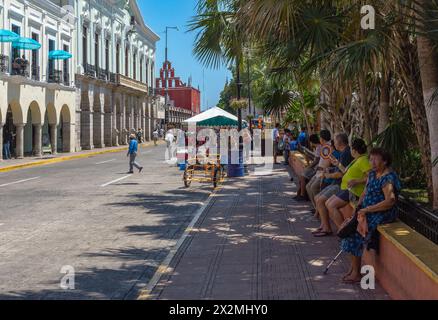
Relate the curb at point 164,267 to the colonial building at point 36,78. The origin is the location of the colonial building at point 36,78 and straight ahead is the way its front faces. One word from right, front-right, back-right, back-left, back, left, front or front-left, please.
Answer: front-right

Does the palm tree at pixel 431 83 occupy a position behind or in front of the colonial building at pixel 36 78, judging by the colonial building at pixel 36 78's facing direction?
in front

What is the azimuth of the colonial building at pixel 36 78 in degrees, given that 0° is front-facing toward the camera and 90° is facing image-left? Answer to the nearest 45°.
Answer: approximately 315°

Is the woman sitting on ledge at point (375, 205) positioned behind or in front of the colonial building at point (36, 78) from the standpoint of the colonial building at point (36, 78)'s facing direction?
in front

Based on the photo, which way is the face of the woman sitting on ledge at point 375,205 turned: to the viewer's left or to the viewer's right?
to the viewer's left
